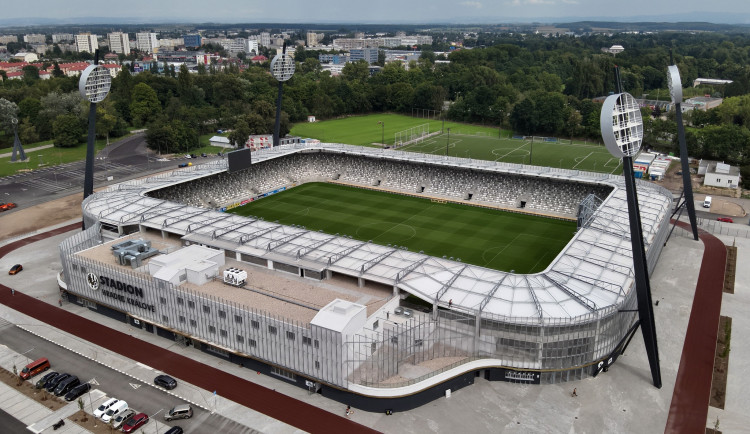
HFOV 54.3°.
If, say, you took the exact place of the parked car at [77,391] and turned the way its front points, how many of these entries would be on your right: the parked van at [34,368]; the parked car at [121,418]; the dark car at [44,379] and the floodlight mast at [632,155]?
2

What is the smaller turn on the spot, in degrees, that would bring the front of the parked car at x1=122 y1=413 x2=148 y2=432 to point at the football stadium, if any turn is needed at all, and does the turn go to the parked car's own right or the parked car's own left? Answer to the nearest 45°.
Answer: approximately 135° to the parked car's own left

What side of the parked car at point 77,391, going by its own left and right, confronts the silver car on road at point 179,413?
left

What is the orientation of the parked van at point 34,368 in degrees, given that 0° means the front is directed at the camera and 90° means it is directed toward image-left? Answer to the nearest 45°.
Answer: approximately 45°

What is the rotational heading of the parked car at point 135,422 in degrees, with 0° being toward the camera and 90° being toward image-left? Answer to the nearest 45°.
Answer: approximately 45°

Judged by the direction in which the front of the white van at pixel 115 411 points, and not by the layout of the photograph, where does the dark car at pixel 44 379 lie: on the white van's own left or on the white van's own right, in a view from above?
on the white van's own right

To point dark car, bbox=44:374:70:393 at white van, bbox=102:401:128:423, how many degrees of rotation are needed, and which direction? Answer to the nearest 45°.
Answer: approximately 90° to its left

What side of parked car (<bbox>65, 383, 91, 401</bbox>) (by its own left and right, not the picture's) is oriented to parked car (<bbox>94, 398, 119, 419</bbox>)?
left

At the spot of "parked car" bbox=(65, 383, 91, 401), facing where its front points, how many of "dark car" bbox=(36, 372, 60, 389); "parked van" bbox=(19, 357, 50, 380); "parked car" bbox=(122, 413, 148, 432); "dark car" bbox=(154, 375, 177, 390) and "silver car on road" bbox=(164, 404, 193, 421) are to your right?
2

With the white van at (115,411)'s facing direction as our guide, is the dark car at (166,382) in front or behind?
behind

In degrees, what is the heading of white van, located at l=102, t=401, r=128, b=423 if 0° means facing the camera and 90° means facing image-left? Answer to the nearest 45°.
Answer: approximately 45°

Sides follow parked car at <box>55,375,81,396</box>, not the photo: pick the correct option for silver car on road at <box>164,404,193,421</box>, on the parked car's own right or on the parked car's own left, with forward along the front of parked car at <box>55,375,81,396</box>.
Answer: on the parked car's own left
